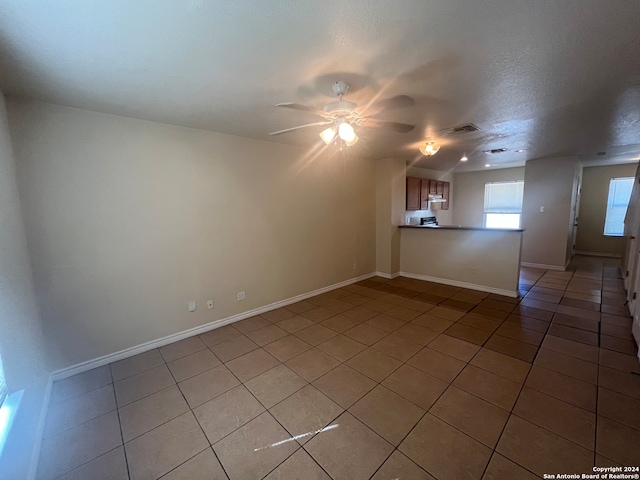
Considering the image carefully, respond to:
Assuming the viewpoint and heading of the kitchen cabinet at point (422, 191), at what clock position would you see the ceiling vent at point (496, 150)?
The ceiling vent is roughly at 12 o'clock from the kitchen cabinet.

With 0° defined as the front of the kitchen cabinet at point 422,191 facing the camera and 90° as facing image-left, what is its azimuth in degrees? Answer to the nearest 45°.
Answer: approximately 315°

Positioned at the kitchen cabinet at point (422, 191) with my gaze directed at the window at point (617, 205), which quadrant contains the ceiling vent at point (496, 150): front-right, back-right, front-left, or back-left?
front-right

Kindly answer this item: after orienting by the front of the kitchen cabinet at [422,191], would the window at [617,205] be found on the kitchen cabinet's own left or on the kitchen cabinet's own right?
on the kitchen cabinet's own left

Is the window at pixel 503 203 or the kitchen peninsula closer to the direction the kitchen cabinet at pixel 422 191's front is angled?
the kitchen peninsula

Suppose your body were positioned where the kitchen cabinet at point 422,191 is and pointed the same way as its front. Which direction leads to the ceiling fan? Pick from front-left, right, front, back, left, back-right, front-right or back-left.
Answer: front-right

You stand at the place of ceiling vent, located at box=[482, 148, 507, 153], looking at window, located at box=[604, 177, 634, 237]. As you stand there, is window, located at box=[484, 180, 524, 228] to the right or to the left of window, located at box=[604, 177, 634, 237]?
left

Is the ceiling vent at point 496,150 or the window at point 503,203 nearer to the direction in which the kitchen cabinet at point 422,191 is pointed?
the ceiling vent

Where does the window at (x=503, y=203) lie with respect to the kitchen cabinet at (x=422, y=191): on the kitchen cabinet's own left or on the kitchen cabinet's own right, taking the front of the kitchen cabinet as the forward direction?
on the kitchen cabinet's own left
